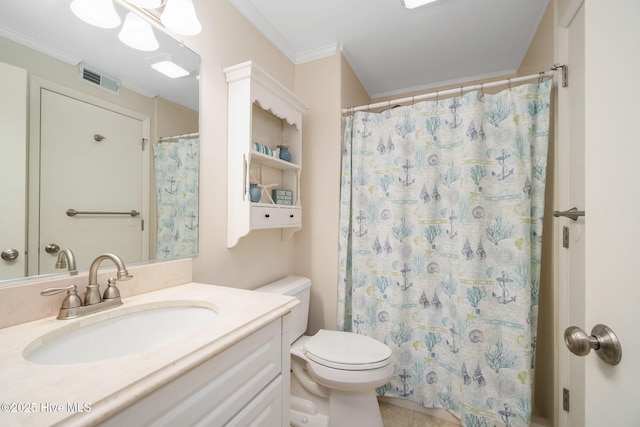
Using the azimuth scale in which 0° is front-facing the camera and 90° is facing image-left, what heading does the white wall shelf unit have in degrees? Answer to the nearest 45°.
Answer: approximately 315°

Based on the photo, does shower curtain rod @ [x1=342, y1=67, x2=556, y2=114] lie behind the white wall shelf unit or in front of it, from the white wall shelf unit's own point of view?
in front

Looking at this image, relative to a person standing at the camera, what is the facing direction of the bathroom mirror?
facing the viewer and to the right of the viewer

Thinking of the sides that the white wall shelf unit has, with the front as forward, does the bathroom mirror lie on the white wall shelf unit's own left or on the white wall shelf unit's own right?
on the white wall shelf unit's own right

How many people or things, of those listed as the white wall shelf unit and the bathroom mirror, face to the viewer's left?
0

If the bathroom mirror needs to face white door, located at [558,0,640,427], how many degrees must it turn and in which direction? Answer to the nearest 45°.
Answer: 0° — it already faces it

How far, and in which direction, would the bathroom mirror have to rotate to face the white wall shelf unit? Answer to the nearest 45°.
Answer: approximately 45° to its left

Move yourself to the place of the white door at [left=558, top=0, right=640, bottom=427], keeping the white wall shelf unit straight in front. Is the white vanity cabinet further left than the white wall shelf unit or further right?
left
